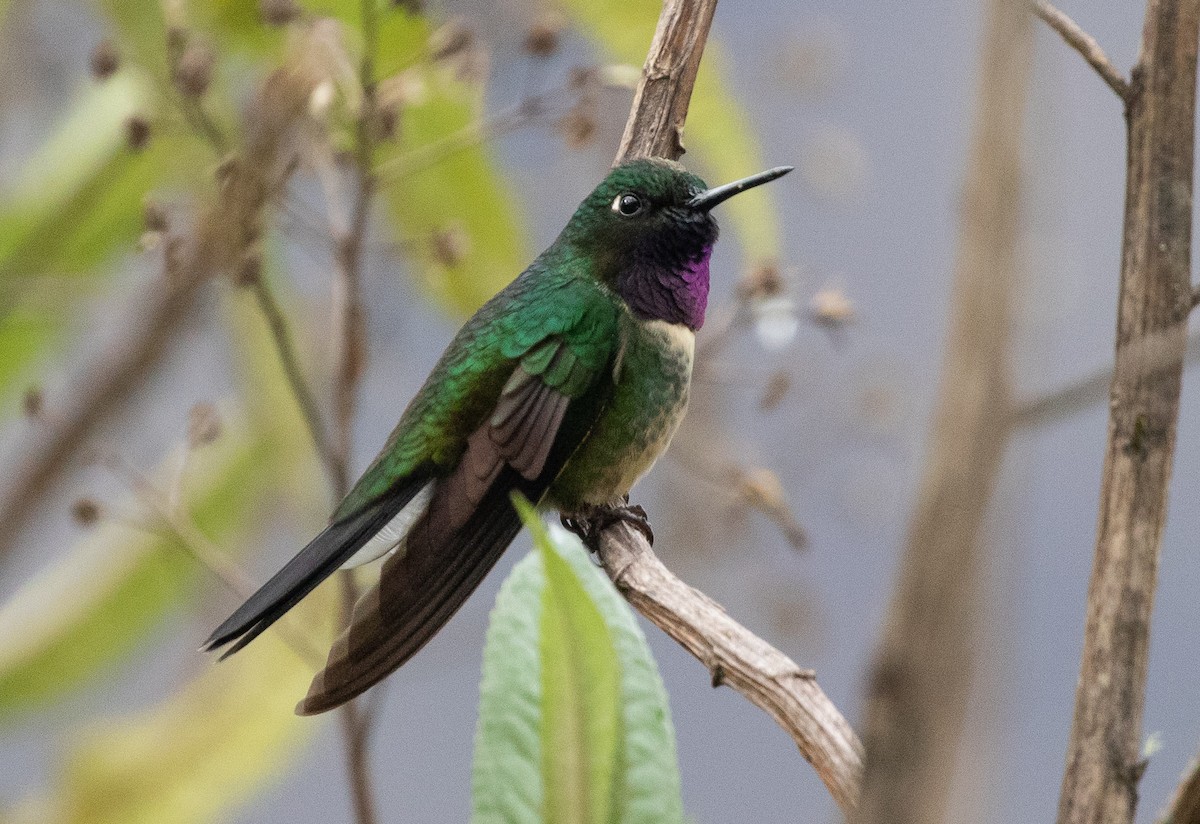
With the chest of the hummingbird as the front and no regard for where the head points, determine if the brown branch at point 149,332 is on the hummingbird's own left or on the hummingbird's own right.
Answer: on the hummingbird's own right

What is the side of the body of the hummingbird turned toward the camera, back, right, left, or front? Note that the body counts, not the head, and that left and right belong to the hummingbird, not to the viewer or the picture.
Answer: right
